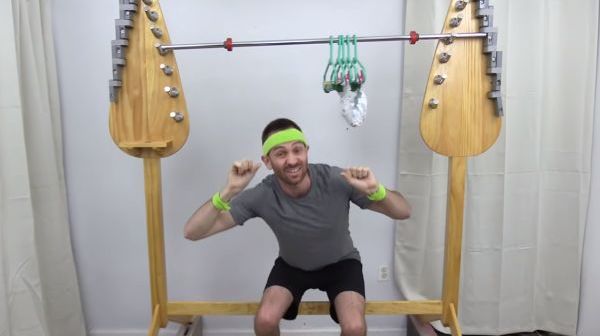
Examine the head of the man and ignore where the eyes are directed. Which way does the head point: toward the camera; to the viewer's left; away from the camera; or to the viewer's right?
toward the camera

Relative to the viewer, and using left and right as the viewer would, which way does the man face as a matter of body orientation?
facing the viewer
